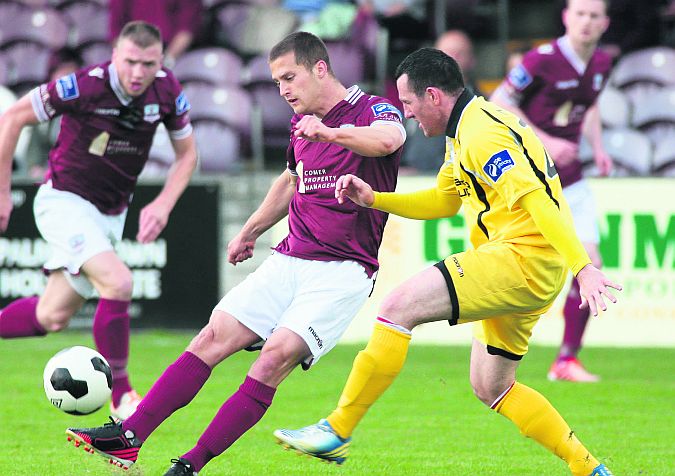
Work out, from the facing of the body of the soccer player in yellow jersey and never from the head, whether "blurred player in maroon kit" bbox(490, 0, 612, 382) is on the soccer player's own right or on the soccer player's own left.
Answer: on the soccer player's own right

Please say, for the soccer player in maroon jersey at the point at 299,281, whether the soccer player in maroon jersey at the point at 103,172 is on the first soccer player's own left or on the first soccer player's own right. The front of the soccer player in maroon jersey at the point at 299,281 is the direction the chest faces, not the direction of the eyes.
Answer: on the first soccer player's own right

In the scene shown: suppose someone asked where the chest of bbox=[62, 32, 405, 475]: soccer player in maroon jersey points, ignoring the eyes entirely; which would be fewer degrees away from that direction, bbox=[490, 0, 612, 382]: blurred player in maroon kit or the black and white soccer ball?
the black and white soccer ball

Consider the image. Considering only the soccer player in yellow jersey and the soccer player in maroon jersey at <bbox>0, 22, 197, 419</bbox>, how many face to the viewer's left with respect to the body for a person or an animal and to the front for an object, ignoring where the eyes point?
1

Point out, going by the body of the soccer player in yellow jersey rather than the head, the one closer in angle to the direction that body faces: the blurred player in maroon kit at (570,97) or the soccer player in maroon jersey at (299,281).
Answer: the soccer player in maroon jersey

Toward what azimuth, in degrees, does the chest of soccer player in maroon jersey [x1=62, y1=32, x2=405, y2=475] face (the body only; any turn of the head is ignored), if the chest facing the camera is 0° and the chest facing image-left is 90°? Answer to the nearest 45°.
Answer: approximately 45°

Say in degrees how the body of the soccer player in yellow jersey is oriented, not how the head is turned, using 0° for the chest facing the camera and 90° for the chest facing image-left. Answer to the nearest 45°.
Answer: approximately 90°

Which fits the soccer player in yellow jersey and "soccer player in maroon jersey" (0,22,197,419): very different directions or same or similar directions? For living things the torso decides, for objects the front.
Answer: very different directions

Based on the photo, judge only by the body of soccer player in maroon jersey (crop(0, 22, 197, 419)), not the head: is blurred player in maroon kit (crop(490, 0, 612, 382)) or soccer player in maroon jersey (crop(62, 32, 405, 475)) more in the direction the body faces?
the soccer player in maroon jersey

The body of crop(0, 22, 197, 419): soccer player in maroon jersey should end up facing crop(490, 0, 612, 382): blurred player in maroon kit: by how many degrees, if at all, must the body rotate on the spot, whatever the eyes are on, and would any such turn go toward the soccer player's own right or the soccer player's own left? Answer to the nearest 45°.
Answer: approximately 45° to the soccer player's own left
